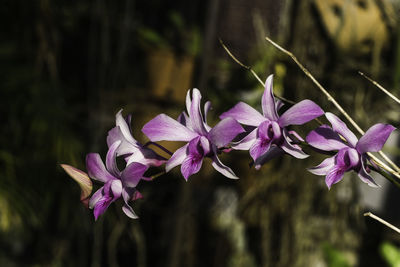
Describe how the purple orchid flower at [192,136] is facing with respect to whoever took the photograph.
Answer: facing the viewer and to the left of the viewer

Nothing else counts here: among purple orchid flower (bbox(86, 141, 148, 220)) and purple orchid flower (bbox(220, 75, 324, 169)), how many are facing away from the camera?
0

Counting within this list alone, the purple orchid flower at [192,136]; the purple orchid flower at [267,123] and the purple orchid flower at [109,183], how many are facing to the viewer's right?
0
